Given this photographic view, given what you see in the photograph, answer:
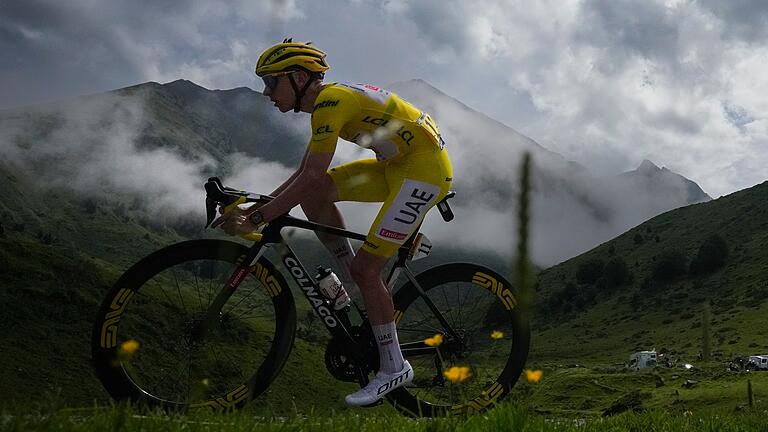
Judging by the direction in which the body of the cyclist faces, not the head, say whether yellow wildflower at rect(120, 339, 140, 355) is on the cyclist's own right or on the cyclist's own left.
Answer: on the cyclist's own left

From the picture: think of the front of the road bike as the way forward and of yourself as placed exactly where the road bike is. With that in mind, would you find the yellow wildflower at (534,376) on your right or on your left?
on your left

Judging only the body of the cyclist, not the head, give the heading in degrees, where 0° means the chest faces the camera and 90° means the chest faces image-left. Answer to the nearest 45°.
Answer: approximately 90°

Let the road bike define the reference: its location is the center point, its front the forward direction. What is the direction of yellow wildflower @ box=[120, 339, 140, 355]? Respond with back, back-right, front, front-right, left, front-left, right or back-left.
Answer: left

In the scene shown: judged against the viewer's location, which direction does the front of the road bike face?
facing to the left of the viewer

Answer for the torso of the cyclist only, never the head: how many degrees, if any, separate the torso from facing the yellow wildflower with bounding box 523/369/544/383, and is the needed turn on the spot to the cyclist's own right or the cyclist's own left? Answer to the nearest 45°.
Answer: approximately 90° to the cyclist's own left

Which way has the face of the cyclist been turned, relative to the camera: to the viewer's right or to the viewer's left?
to the viewer's left
